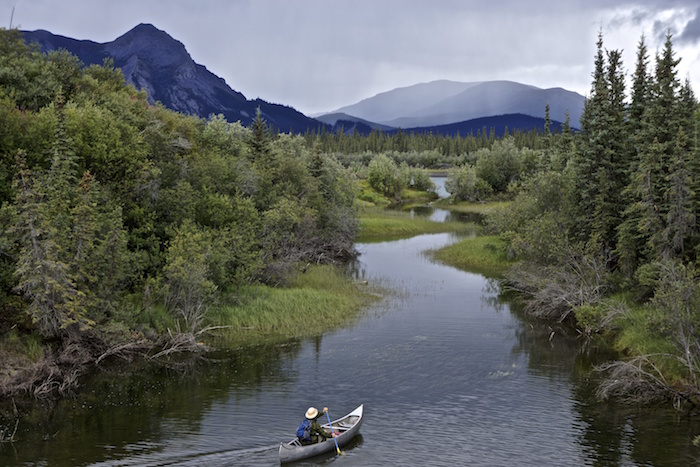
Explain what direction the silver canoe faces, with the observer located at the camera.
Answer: facing away from the viewer and to the right of the viewer

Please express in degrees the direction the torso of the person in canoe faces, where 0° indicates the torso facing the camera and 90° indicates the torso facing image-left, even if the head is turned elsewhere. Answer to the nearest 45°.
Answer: approximately 225°
